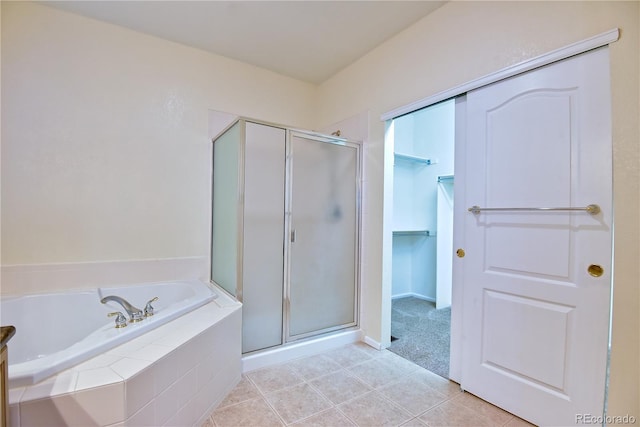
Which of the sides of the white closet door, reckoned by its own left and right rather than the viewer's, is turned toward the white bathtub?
front

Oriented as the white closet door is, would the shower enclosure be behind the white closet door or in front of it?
in front

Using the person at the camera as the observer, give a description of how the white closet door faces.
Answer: facing the viewer and to the left of the viewer

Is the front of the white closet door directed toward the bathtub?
yes

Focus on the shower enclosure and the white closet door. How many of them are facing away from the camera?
0

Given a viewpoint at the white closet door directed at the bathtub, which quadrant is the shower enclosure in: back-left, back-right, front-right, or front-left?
front-right

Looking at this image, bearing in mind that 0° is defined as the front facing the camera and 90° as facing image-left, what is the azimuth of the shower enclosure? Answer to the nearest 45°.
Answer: approximately 315°
